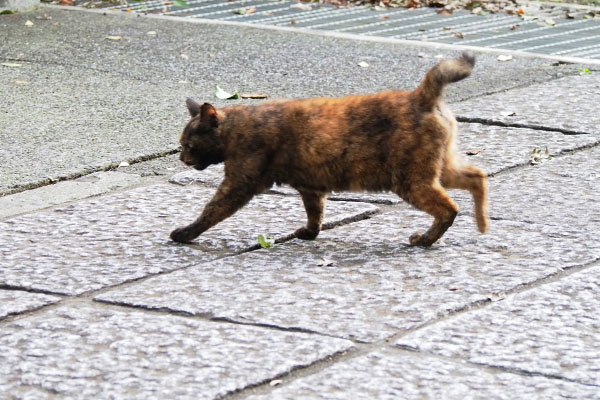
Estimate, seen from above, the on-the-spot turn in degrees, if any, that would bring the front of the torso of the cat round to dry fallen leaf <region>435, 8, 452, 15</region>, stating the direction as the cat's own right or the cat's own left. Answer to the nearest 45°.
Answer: approximately 90° to the cat's own right

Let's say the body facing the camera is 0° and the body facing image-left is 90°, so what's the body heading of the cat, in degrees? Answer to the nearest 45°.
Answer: approximately 90°

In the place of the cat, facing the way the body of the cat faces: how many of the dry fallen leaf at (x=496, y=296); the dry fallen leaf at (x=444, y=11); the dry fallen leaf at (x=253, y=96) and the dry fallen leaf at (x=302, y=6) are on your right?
3

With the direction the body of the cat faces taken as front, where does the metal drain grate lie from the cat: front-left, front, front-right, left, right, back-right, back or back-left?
right

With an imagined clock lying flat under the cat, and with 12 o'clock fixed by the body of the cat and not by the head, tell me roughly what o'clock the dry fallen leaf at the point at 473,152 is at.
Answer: The dry fallen leaf is roughly at 4 o'clock from the cat.

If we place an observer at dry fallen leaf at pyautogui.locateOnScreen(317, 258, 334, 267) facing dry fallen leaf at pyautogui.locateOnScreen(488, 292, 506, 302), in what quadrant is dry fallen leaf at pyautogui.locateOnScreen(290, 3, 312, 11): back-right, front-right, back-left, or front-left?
back-left

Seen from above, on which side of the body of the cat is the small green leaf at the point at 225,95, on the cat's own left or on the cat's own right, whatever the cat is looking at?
on the cat's own right

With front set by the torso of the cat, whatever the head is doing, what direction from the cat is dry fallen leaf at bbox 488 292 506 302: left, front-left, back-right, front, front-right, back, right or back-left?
back-left

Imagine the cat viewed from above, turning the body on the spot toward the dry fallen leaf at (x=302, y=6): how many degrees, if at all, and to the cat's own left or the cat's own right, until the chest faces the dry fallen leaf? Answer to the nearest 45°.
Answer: approximately 90° to the cat's own right

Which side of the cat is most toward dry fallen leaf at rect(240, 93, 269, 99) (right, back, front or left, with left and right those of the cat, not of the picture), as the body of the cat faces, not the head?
right
